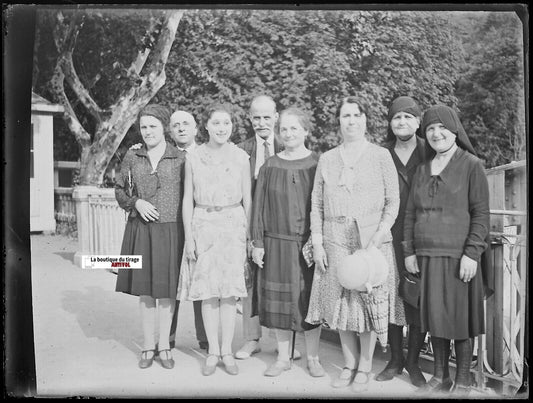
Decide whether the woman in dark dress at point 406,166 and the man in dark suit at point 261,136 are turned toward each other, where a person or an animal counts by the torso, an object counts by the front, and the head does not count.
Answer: no

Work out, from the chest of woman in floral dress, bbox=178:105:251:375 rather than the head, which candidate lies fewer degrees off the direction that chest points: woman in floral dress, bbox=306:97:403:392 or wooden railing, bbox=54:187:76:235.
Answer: the woman in floral dress

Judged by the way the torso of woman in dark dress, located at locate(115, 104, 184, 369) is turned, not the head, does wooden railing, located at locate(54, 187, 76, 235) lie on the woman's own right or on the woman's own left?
on the woman's own right

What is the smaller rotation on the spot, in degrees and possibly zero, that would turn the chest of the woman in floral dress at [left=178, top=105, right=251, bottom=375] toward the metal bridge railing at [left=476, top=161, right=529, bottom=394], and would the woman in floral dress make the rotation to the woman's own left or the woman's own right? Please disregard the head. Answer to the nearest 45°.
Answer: approximately 90° to the woman's own left

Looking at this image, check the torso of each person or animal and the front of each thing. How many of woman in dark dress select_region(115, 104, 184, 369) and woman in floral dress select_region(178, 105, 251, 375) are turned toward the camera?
2

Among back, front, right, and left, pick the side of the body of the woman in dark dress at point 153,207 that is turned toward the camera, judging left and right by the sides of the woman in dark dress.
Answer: front

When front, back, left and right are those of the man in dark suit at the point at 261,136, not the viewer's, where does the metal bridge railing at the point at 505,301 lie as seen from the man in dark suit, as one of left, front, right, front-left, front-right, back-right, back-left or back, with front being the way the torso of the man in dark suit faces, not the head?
left

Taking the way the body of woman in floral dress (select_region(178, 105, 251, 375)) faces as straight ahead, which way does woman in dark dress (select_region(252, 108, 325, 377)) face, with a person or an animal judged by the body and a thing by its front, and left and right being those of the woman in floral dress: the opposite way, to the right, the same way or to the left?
the same way

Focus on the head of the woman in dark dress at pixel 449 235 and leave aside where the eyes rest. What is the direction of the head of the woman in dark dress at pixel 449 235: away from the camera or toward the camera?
toward the camera

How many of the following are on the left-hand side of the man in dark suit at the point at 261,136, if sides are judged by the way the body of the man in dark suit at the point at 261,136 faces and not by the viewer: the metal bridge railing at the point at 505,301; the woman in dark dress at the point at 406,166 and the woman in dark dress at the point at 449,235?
3

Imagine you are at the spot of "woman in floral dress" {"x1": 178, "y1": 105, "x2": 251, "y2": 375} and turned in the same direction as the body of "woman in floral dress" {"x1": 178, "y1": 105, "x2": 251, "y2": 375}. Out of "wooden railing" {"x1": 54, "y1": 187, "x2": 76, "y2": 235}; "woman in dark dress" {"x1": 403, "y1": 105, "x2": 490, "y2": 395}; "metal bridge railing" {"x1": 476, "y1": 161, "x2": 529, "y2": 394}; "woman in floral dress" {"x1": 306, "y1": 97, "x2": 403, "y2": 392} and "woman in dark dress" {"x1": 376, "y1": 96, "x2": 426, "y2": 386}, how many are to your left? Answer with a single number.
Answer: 4

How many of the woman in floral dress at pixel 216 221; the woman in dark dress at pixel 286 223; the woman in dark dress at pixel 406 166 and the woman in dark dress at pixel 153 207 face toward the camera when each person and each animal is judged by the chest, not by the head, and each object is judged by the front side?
4

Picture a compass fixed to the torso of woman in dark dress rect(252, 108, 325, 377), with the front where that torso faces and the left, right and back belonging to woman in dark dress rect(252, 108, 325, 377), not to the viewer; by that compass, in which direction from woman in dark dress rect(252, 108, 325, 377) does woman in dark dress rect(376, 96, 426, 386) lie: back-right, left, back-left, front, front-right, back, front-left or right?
left

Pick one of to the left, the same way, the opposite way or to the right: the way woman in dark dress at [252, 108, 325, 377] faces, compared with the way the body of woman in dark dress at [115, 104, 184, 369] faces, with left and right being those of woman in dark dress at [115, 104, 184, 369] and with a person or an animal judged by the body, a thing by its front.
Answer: the same way

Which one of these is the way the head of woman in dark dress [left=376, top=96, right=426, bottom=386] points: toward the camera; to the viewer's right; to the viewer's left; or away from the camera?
toward the camera

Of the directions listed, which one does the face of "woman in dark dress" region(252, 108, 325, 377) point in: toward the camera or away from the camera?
toward the camera

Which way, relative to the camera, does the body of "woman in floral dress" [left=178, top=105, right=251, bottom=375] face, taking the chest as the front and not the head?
toward the camera

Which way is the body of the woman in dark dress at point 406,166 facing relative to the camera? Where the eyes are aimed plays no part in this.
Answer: toward the camera

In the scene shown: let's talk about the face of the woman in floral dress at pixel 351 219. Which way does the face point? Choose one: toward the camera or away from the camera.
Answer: toward the camera

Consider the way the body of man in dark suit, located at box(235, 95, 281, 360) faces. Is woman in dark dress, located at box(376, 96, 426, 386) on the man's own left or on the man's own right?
on the man's own left

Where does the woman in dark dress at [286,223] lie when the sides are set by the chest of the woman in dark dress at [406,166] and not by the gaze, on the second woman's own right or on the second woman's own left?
on the second woman's own right
